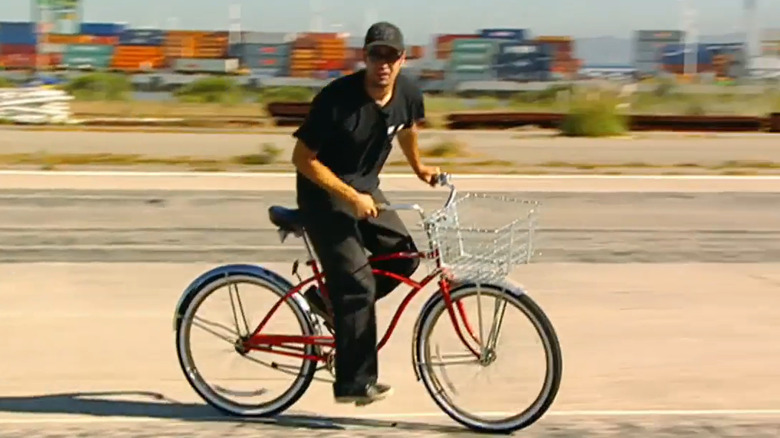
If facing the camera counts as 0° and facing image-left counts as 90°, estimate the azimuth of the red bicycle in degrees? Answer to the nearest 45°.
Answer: approximately 270°
